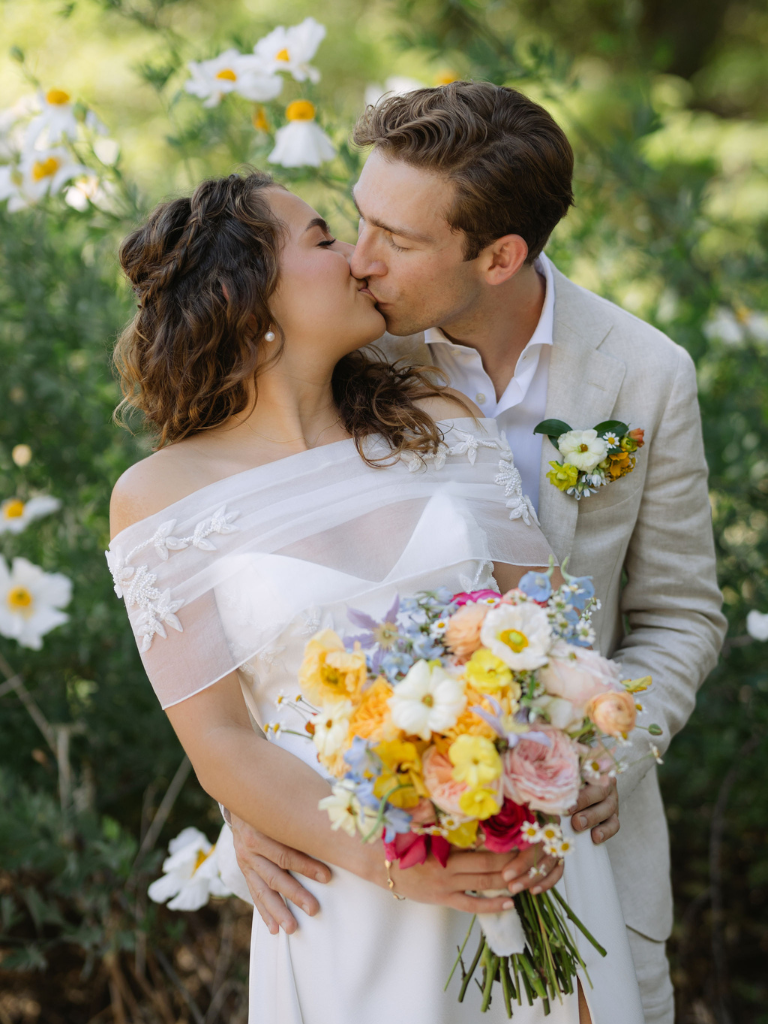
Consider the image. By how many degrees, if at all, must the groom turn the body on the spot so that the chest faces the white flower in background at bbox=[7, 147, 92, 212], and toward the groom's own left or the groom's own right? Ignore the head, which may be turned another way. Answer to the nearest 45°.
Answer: approximately 90° to the groom's own right

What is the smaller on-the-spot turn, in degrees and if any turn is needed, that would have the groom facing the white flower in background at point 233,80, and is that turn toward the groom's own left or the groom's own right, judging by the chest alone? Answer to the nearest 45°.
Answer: approximately 90° to the groom's own right

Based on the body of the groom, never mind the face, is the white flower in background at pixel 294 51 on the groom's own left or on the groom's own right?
on the groom's own right

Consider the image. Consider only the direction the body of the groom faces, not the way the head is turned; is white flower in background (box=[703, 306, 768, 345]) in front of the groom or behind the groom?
behind

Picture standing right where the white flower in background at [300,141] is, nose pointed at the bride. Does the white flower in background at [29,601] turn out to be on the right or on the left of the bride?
right

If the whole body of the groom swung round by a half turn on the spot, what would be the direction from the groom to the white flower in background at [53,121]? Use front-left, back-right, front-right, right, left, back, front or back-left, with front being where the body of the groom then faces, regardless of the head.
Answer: left

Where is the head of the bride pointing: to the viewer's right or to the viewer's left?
to the viewer's right

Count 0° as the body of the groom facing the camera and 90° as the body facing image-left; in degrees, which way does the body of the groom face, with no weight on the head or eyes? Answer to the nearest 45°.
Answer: approximately 45°
